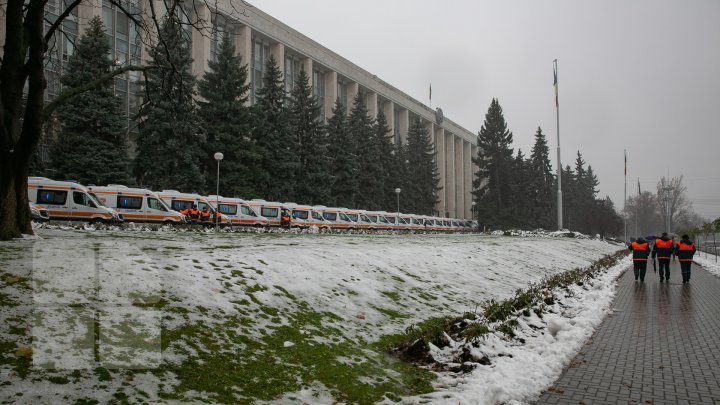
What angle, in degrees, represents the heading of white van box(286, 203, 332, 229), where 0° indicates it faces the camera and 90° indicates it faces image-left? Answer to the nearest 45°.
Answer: approximately 315°

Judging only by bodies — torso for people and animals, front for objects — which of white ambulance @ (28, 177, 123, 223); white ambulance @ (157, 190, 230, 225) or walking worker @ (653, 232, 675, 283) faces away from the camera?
the walking worker

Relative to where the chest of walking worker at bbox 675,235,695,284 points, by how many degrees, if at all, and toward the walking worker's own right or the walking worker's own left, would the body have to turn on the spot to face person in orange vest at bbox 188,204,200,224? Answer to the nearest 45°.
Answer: approximately 90° to the walking worker's own left

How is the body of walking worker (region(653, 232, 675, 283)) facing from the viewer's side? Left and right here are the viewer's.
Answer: facing away from the viewer

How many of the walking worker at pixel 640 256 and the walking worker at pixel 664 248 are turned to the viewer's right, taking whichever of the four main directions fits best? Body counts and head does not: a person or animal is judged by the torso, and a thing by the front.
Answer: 0

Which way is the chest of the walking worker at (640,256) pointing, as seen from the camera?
away from the camera

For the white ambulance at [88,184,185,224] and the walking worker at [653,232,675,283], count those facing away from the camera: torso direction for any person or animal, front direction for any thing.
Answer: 1

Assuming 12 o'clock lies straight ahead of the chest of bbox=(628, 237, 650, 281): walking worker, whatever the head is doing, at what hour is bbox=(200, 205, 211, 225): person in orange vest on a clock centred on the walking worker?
The person in orange vest is roughly at 9 o'clock from the walking worker.

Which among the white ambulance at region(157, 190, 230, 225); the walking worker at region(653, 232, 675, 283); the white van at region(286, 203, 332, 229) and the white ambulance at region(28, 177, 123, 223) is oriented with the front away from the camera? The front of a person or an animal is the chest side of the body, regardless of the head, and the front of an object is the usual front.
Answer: the walking worker

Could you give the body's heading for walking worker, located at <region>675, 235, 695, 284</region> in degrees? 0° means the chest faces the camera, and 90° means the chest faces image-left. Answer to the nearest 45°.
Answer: approximately 180°
